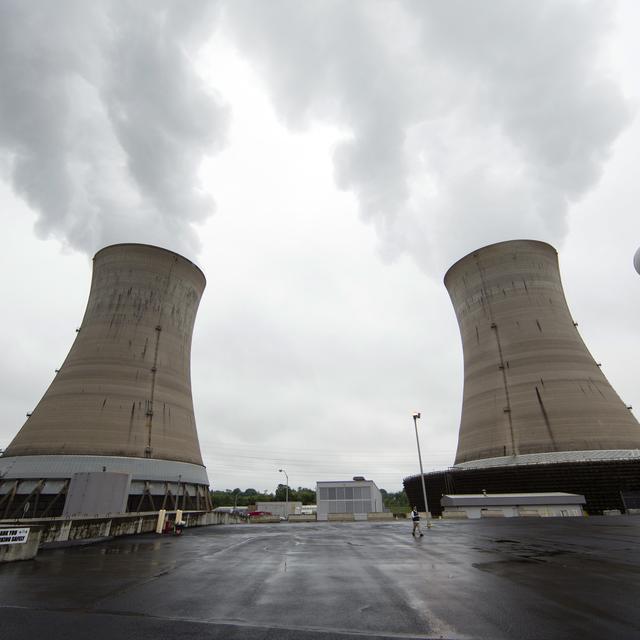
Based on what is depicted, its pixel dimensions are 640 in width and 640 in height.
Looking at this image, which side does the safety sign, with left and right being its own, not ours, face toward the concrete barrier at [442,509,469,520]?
left

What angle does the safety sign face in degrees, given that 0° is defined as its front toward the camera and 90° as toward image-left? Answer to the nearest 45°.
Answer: approximately 0°

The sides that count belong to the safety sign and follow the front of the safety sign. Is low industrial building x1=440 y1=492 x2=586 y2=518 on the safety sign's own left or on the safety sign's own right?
on the safety sign's own left

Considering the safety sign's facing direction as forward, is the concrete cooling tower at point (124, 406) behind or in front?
behind
